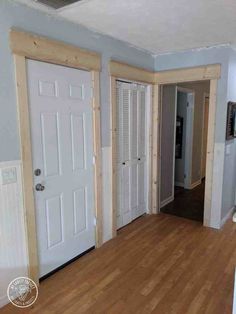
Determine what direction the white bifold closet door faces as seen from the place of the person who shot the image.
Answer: facing the viewer and to the right of the viewer

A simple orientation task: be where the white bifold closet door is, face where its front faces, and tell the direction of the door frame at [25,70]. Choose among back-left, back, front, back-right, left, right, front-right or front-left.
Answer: right

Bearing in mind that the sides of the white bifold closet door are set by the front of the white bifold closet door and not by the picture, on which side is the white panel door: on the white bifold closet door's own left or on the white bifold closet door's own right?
on the white bifold closet door's own right
